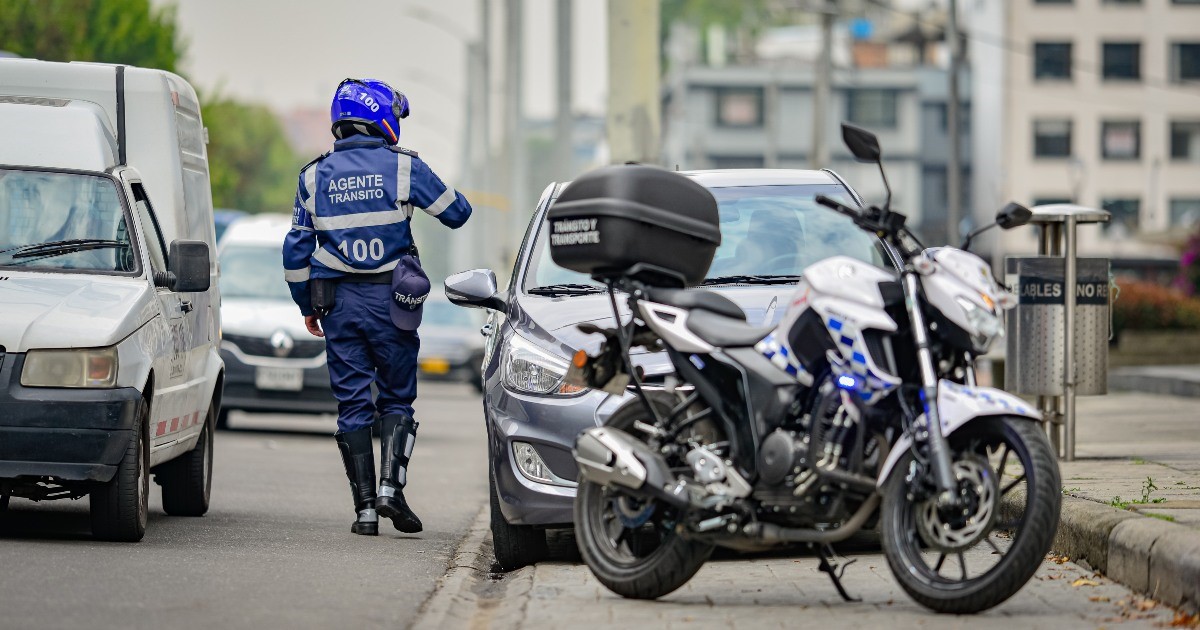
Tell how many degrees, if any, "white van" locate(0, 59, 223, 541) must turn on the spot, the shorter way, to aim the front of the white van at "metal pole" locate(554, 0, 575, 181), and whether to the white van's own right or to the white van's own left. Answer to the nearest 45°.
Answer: approximately 180°

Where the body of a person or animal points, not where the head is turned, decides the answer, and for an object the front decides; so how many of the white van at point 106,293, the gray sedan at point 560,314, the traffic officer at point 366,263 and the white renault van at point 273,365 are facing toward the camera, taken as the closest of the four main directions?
3

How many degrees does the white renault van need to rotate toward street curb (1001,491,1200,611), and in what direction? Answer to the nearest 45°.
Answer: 0° — it already faces it

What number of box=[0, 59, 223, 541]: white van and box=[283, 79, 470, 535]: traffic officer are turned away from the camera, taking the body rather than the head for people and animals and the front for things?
1

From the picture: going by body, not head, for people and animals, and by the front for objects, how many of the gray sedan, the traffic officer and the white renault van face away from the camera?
1

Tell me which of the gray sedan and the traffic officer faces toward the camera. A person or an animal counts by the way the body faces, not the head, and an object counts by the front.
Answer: the gray sedan

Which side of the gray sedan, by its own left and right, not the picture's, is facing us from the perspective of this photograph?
front

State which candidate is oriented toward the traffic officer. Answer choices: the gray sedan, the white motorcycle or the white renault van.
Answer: the white renault van

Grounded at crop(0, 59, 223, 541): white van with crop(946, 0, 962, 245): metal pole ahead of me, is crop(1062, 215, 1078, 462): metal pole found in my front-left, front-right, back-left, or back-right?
front-right

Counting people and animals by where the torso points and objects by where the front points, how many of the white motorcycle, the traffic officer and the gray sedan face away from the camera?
1

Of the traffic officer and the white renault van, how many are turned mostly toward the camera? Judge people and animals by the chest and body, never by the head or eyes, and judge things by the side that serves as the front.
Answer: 1

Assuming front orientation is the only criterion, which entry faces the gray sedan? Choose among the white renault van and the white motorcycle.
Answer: the white renault van

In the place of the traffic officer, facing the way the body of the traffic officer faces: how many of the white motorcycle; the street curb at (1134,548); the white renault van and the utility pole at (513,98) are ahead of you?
2

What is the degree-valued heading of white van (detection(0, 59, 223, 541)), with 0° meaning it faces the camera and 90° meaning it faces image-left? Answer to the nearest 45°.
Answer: approximately 0°

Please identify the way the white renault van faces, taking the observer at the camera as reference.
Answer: facing the viewer

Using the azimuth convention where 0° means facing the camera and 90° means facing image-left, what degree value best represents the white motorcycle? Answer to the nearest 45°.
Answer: approximately 315°

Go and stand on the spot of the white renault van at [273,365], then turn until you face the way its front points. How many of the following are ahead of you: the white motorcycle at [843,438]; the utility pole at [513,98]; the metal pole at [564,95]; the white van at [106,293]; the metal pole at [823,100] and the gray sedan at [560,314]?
3
